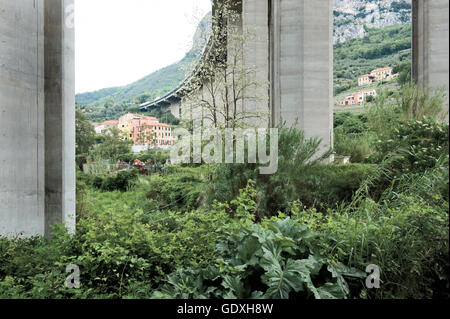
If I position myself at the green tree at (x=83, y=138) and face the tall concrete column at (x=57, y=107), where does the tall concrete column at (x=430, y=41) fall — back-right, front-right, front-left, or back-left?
front-left

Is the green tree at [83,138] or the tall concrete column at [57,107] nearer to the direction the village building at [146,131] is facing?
the tall concrete column

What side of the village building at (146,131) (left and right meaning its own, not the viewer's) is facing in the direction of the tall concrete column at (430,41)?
front

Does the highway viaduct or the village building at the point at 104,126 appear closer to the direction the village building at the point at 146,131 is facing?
the highway viaduct

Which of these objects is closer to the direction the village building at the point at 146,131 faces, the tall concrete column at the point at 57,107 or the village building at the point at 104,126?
the tall concrete column

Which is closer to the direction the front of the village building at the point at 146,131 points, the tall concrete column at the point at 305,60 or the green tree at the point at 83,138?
the tall concrete column

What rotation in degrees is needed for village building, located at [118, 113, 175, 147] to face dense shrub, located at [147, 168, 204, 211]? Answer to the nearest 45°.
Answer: approximately 45° to its right

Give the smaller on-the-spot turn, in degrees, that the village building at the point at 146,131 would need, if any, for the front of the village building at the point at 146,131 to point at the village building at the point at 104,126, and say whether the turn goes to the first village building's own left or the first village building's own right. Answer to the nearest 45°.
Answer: approximately 135° to the first village building's own right

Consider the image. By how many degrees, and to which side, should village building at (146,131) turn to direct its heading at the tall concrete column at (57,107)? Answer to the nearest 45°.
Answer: approximately 45° to its right
